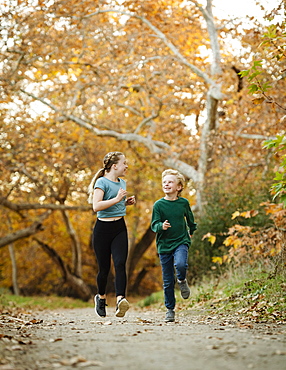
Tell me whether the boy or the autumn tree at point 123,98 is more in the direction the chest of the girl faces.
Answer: the boy

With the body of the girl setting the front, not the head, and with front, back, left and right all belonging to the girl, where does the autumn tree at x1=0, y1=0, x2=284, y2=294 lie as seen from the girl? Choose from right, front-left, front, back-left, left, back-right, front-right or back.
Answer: back-left

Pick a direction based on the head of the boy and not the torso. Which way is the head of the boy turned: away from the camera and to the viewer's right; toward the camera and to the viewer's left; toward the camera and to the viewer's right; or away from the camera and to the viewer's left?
toward the camera and to the viewer's left

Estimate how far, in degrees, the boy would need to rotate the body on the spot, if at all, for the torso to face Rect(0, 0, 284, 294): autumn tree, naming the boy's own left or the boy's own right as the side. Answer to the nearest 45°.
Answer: approximately 180°

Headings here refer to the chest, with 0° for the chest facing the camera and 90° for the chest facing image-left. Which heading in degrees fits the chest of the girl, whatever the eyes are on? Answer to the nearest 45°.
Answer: approximately 315°

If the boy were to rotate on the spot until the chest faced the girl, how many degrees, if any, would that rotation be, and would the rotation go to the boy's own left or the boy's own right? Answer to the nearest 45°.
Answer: approximately 90° to the boy's own right

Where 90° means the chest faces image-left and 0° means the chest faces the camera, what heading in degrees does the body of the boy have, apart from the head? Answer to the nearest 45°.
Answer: approximately 0°
